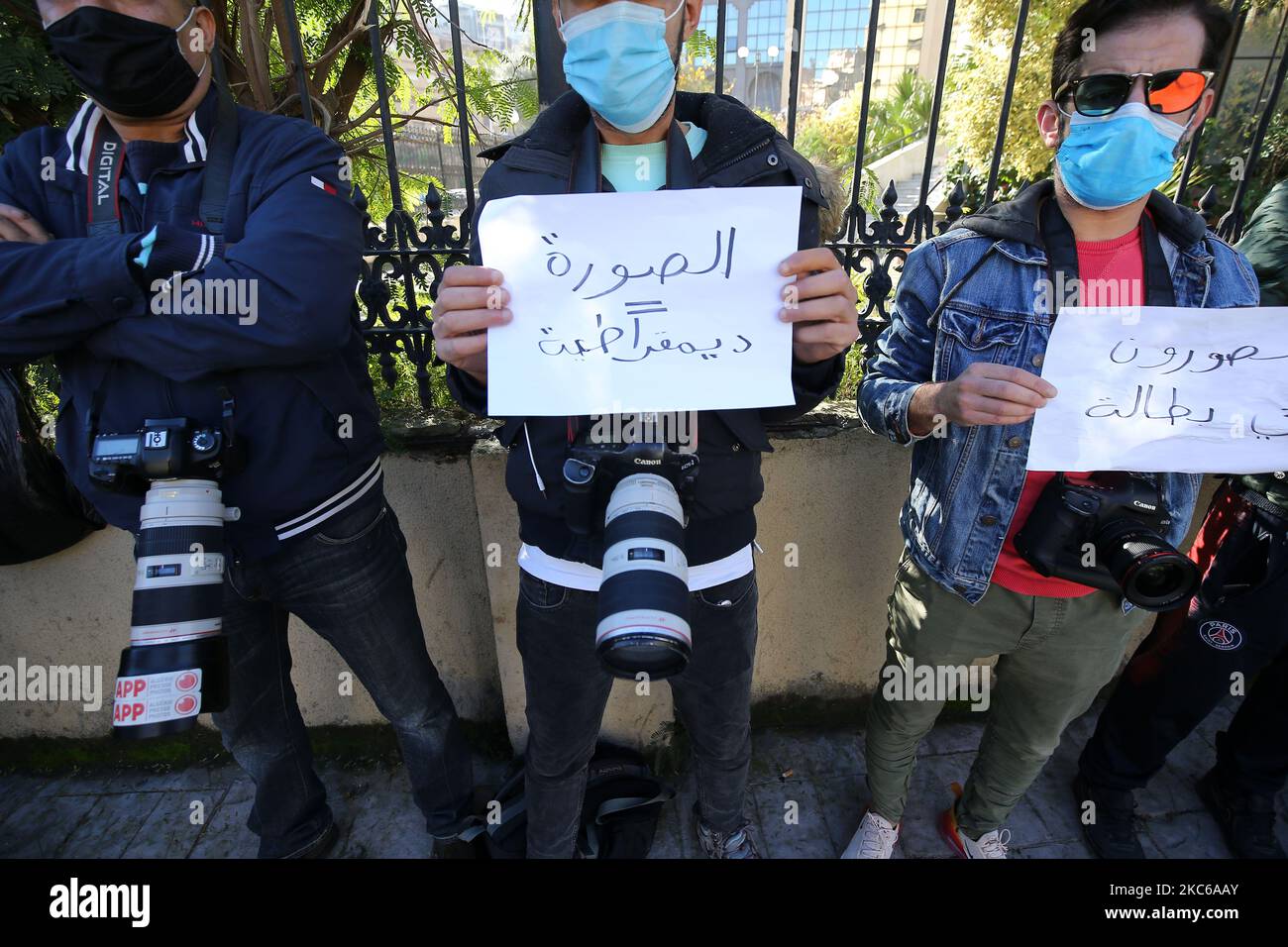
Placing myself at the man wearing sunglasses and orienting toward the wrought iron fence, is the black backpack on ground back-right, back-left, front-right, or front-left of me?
front-left

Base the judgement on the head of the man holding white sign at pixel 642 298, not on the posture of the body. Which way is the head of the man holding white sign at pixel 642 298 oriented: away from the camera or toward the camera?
toward the camera

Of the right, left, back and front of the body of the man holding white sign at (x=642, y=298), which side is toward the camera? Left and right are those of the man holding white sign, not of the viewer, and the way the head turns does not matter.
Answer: front

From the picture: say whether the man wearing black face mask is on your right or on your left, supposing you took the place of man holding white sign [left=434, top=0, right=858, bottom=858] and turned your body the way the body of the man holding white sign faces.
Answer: on your right

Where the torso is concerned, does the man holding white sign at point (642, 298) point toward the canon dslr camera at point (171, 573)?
no

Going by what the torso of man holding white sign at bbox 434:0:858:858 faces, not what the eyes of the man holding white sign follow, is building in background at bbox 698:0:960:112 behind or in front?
behind

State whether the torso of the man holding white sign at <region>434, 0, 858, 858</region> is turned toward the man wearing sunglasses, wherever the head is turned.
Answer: no

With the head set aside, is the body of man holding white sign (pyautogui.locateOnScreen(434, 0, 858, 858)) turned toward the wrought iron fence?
no
